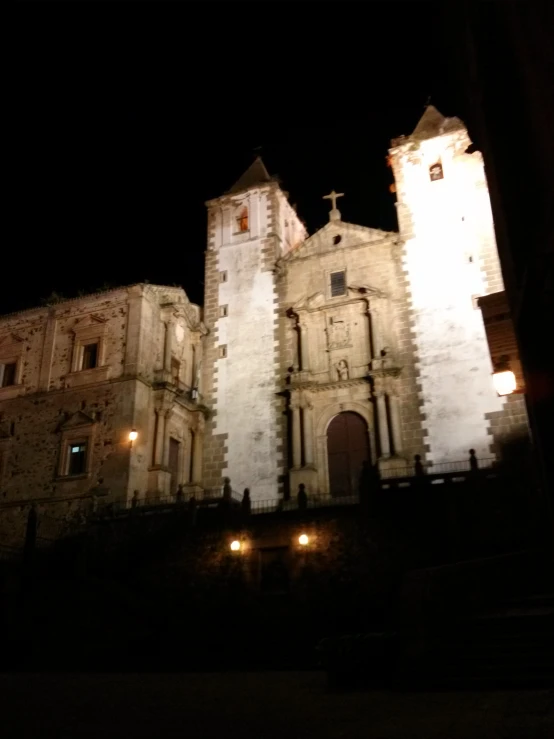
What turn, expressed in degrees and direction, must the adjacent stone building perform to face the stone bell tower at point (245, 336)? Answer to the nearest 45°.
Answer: approximately 45° to its left

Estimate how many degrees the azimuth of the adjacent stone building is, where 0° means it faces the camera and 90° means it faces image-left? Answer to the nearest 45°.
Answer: approximately 315°

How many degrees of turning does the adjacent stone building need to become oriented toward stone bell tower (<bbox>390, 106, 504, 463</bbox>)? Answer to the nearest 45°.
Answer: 0° — it already faces it
